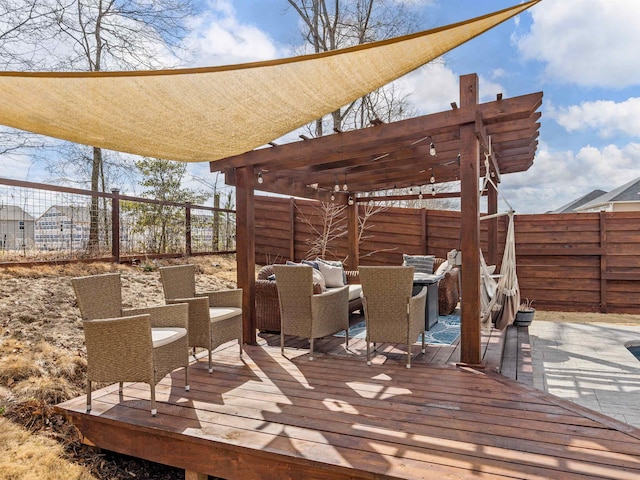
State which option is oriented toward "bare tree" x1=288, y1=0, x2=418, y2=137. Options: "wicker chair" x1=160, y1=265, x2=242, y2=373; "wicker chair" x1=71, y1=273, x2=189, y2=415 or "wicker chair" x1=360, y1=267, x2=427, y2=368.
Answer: "wicker chair" x1=360, y1=267, x2=427, y2=368

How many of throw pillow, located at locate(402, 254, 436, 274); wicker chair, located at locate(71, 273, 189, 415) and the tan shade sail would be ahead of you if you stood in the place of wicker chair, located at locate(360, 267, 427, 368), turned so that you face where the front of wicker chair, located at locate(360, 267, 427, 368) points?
1

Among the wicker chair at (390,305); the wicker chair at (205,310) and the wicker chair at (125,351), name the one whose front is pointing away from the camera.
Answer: the wicker chair at (390,305)

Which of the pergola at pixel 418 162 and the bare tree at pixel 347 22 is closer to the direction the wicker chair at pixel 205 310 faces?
the pergola

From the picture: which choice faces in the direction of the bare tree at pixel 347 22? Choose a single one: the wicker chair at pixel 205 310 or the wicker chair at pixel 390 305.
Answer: the wicker chair at pixel 390 305

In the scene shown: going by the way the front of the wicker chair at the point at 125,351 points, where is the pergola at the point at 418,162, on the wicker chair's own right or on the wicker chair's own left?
on the wicker chair's own left

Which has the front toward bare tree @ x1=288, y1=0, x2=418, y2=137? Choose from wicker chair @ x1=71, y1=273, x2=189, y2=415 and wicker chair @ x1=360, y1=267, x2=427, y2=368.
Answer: wicker chair @ x1=360, y1=267, x2=427, y2=368

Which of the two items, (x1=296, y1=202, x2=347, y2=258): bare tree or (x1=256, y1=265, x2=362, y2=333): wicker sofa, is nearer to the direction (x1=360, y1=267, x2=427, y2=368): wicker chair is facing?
the bare tree

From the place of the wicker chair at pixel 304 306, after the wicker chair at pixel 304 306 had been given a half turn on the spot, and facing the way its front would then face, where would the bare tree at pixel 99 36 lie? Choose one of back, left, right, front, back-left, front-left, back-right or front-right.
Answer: right

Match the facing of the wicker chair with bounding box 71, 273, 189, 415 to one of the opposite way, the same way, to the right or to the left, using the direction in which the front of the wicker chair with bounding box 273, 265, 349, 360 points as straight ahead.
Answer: to the right

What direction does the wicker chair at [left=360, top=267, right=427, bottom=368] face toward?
away from the camera

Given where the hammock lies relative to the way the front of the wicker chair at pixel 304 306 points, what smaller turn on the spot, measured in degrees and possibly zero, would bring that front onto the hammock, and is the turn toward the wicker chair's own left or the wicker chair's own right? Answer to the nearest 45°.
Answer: approximately 45° to the wicker chair's own right

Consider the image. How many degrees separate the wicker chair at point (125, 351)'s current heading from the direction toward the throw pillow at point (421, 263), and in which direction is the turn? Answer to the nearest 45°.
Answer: approximately 90° to its left

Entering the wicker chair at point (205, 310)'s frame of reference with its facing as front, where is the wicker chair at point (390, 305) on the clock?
the wicker chair at point (390, 305) is roughly at 11 o'clock from the wicker chair at point (205, 310).
